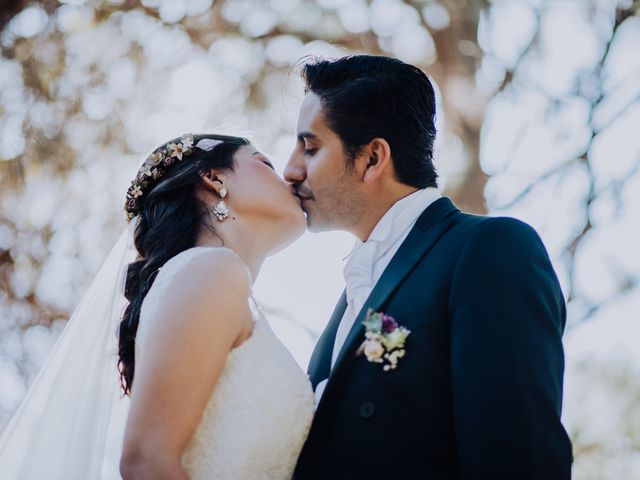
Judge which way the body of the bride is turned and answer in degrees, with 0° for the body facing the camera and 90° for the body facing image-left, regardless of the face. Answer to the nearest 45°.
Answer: approximately 270°

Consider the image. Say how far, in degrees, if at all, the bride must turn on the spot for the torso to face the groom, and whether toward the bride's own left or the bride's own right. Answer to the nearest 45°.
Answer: approximately 45° to the bride's own right

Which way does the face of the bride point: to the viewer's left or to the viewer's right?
to the viewer's right

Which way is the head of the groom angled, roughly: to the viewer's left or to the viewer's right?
to the viewer's left
